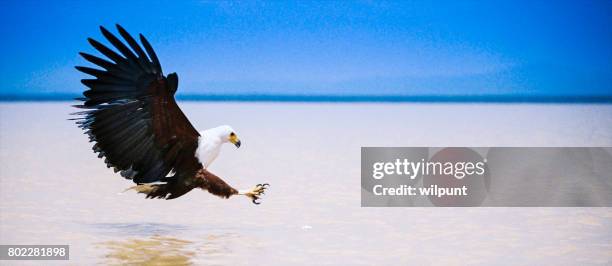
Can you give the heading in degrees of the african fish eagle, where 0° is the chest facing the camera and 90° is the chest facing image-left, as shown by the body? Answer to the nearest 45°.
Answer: approximately 270°
